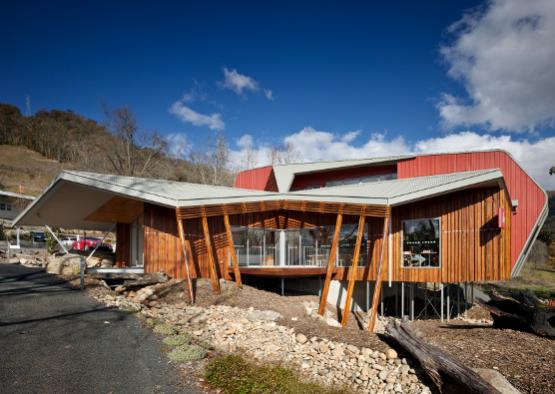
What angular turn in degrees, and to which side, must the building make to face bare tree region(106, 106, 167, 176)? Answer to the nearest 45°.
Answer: approximately 135° to its right

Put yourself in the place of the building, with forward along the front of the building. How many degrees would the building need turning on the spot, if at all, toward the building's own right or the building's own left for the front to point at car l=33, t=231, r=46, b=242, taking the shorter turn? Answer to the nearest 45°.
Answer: approximately 135° to the building's own right

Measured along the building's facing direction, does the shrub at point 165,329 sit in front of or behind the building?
in front

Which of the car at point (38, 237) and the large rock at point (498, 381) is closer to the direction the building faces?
the large rock

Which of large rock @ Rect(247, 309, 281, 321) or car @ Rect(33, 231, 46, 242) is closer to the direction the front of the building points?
the large rock

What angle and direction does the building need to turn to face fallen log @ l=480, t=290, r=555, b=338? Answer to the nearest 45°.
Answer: approximately 45° to its left

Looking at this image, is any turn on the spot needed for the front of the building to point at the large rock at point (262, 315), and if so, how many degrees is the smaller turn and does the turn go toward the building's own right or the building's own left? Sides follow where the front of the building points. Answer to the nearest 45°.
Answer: approximately 45° to the building's own right

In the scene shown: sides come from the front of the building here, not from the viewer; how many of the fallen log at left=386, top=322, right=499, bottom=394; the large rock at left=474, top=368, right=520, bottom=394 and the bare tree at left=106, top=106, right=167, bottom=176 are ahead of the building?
2

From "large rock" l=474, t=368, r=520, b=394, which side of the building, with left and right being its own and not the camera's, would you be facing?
front

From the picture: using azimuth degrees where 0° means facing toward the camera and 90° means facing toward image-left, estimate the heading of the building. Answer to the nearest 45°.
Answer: approximately 0°

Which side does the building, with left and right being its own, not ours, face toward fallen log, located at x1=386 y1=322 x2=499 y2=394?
front

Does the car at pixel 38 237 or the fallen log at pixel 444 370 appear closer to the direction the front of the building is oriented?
the fallen log
